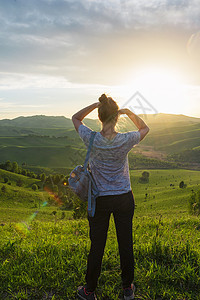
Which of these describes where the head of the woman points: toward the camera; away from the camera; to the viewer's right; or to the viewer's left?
away from the camera

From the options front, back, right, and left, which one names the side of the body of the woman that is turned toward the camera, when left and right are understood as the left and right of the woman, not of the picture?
back

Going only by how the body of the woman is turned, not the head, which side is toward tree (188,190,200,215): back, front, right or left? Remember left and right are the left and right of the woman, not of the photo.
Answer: front
